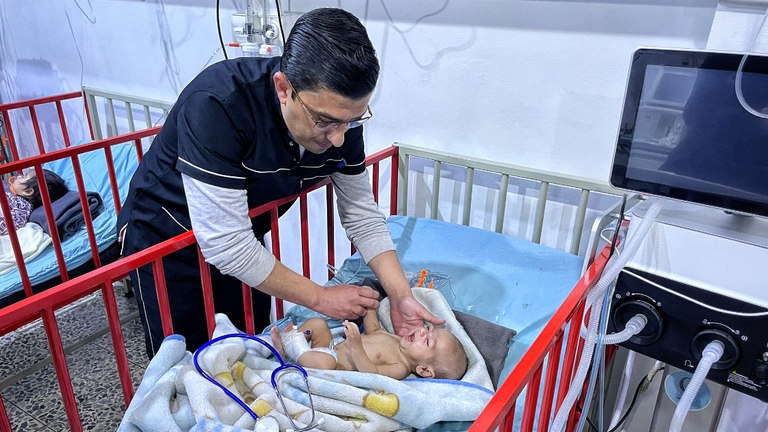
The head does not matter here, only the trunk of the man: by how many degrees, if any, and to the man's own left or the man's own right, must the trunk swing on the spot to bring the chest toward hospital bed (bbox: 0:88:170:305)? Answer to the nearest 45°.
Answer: approximately 180°

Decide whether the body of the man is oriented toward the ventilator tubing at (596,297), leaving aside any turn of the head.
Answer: yes

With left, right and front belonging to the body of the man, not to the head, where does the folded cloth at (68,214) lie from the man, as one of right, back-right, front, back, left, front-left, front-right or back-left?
back

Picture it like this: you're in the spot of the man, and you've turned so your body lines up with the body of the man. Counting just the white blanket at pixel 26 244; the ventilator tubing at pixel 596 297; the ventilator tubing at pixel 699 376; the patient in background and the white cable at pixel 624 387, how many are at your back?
2

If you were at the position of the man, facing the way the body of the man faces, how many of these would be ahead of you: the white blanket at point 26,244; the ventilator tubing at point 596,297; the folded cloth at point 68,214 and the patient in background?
1

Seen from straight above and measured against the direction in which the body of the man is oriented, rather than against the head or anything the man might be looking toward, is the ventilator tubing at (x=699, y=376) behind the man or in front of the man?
in front

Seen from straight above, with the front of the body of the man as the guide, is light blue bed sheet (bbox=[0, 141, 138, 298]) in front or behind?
behind

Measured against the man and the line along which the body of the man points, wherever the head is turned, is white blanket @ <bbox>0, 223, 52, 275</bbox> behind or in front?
behind

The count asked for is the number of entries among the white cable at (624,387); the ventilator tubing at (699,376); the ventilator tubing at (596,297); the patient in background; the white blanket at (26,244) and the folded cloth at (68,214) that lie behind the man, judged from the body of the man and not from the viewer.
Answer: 3

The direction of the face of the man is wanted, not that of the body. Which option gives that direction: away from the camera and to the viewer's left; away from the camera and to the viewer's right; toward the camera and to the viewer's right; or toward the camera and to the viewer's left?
toward the camera and to the viewer's right

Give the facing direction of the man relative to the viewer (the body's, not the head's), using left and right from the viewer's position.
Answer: facing the viewer and to the right of the viewer

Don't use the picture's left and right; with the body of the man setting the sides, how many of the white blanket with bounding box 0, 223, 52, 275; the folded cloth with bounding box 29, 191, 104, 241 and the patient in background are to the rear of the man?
3
